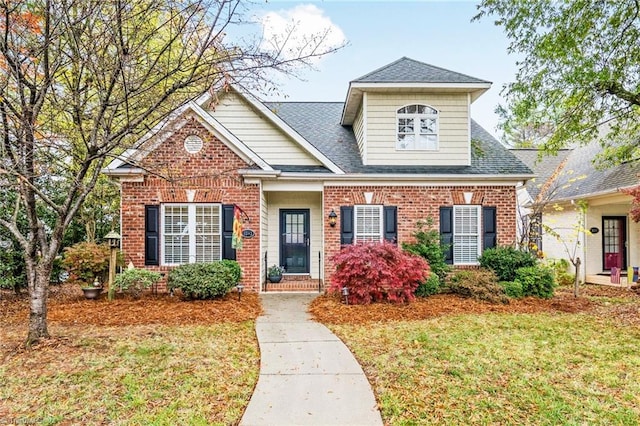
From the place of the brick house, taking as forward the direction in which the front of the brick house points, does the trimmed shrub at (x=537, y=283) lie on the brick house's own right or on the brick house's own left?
on the brick house's own left

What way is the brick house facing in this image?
toward the camera

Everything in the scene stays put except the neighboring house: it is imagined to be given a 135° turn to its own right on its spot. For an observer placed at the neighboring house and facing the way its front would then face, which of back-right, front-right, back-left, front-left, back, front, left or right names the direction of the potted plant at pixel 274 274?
left

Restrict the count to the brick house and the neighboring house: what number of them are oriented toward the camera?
2

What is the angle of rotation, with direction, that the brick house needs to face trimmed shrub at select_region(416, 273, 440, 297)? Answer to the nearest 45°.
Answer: approximately 45° to its left

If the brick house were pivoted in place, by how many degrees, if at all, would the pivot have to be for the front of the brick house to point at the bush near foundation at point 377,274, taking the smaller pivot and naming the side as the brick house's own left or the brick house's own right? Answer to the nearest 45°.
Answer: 0° — it already faces it

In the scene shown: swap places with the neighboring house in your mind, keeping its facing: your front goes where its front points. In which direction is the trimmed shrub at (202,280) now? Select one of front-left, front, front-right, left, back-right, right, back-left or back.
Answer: front-right

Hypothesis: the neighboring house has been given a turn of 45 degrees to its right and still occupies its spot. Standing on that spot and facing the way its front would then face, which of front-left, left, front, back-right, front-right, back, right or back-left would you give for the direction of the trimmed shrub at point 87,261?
front

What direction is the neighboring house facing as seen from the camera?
toward the camera

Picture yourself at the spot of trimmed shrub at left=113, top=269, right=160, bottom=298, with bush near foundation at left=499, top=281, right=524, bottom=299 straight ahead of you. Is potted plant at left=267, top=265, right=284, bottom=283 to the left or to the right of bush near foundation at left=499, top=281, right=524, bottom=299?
left

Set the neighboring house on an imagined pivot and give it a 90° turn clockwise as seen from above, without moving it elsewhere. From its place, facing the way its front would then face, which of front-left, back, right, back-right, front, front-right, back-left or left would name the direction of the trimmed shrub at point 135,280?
front-left
